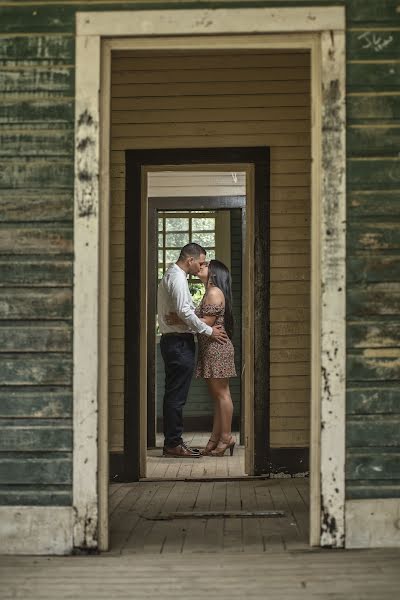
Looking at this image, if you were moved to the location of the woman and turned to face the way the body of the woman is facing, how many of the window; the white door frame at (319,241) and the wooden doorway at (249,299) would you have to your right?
1

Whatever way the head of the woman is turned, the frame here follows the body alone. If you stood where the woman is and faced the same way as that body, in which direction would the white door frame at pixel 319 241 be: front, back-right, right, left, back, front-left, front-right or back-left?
left

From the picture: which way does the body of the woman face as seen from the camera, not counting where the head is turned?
to the viewer's left

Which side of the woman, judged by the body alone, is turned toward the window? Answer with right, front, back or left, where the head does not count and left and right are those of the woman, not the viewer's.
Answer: right

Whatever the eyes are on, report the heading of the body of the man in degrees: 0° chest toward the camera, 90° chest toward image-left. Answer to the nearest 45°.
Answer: approximately 270°

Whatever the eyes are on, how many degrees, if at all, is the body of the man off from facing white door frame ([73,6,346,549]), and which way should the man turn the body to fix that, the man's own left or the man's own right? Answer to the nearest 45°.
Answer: approximately 90° to the man's own right

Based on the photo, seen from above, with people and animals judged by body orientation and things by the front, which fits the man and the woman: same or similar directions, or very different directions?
very different directions

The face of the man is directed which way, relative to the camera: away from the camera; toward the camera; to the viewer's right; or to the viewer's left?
to the viewer's right

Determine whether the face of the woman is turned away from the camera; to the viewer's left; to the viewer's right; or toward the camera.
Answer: to the viewer's left

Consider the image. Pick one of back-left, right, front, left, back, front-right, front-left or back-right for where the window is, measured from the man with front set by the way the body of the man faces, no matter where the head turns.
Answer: left
